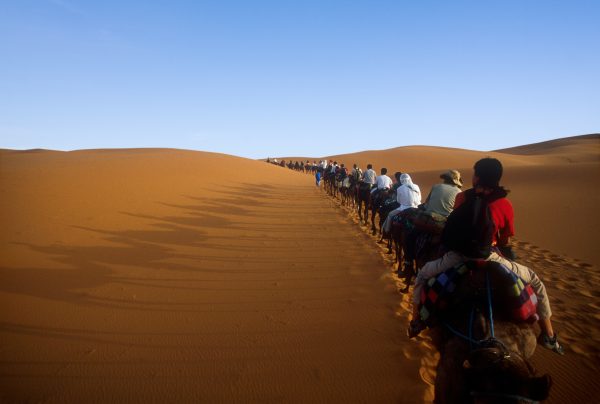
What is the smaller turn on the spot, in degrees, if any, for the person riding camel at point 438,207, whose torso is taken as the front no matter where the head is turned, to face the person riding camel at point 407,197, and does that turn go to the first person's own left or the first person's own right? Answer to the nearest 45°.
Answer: approximately 45° to the first person's own right

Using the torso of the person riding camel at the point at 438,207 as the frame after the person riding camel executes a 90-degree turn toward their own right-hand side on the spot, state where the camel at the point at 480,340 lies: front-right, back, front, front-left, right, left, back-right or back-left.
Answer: back-right

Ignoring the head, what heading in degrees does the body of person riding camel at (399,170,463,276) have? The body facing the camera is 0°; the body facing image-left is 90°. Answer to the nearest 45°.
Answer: approximately 135°

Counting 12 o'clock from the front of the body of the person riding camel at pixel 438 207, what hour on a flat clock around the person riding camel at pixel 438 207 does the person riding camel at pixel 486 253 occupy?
the person riding camel at pixel 486 253 is roughly at 7 o'clock from the person riding camel at pixel 438 207.
